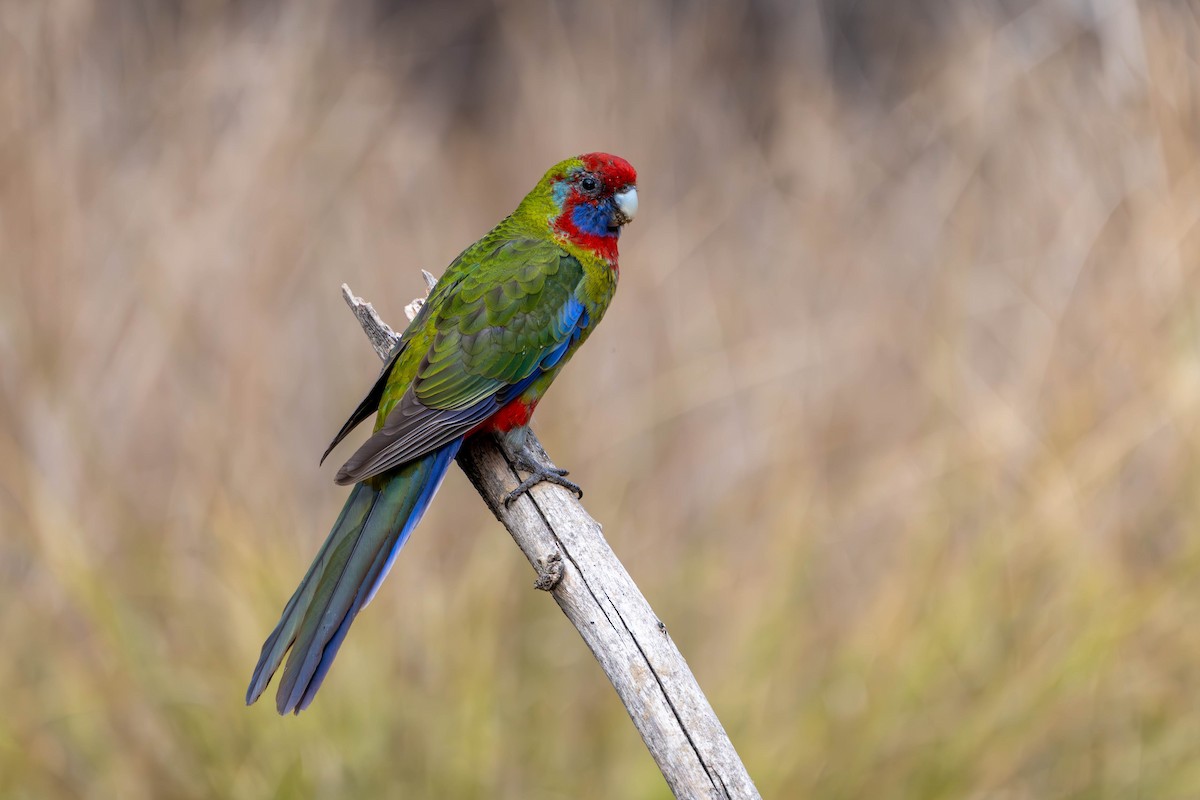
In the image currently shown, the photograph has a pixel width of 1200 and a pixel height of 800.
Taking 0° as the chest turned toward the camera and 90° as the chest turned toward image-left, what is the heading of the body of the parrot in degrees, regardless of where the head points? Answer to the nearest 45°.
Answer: approximately 270°
